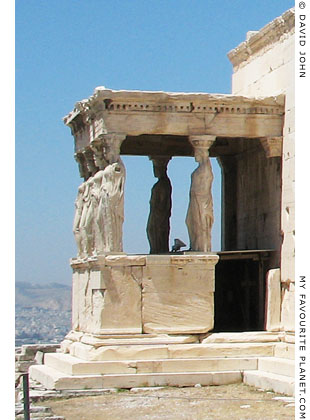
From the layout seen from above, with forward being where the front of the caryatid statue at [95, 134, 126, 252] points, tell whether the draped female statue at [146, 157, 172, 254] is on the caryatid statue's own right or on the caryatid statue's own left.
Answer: on the caryatid statue's own right

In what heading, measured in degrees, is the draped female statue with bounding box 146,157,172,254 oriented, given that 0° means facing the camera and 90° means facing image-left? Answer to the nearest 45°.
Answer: approximately 90°

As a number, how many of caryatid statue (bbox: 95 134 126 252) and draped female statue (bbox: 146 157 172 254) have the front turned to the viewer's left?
2

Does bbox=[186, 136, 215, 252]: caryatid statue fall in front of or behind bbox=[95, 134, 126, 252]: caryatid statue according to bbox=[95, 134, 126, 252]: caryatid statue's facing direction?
behind

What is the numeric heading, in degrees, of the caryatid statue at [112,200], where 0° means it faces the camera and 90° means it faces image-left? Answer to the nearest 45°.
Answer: approximately 90°

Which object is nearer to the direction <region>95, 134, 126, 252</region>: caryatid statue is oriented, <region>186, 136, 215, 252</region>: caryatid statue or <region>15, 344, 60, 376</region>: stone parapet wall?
the stone parapet wall
